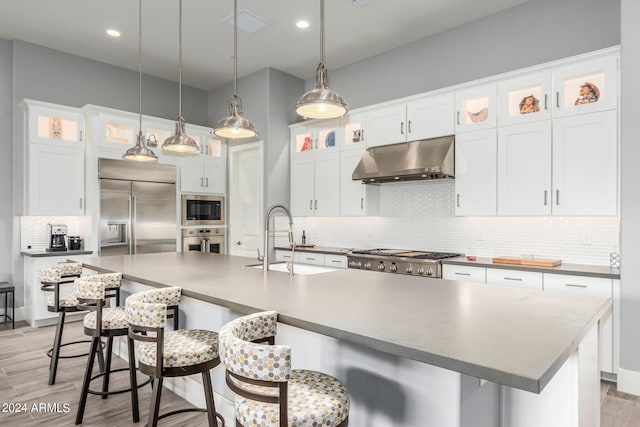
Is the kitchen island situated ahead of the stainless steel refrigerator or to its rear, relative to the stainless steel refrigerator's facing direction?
ahead

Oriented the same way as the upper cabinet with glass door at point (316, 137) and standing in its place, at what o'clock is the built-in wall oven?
The built-in wall oven is roughly at 2 o'clock from the upper cabinet with glass door.

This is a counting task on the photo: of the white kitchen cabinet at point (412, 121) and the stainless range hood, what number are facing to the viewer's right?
0

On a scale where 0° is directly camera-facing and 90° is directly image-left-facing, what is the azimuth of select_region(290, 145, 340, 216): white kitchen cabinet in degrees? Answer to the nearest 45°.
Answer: approximately 45°

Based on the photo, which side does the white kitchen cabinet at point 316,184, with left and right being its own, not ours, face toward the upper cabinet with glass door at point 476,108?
left

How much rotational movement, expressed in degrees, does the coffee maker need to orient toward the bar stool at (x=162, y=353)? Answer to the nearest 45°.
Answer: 0° — it already faces it

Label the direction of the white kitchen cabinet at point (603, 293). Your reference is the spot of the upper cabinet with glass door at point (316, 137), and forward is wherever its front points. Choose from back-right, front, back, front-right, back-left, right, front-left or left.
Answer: left

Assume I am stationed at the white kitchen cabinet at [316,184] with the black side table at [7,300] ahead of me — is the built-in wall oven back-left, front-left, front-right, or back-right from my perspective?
front-right

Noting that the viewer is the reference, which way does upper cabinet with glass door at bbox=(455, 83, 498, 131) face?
facing the viewer and to the left of the viewer

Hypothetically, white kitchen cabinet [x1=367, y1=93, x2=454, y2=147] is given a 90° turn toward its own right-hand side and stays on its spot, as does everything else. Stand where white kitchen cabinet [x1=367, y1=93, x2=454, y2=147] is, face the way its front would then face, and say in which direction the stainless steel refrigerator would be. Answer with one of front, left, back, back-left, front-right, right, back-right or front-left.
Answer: front-left

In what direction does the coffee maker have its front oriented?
toward the camera

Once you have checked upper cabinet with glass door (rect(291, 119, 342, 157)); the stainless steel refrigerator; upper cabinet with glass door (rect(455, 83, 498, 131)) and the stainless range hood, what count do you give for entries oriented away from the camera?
0

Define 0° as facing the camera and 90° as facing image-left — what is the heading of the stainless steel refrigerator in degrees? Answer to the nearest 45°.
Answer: approximately 315°

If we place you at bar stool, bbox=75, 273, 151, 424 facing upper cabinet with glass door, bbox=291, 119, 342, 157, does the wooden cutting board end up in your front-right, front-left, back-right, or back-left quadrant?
front-right

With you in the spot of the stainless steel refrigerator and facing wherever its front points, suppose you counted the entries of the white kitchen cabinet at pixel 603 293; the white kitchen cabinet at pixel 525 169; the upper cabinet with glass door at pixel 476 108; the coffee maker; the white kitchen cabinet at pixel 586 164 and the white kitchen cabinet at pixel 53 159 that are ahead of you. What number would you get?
4

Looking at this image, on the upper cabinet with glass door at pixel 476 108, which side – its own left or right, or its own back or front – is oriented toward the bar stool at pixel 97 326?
front
